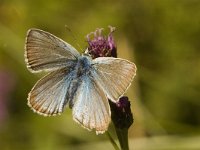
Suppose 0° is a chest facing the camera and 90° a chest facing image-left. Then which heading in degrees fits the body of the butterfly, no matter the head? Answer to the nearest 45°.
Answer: approximately 180°
